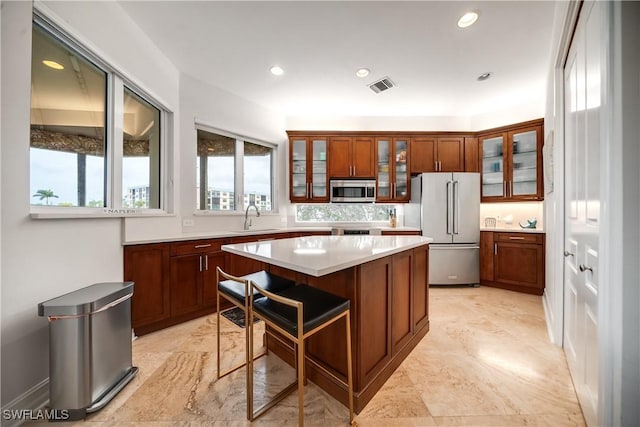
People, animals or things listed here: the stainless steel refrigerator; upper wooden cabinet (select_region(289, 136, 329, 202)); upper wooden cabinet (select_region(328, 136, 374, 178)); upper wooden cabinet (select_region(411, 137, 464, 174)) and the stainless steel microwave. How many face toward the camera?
5

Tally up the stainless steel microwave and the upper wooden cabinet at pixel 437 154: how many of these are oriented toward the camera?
2

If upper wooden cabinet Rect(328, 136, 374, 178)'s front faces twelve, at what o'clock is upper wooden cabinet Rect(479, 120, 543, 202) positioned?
upper wooden cabinet Rect(479, 120, 543, 202) is roughly at 9 o'clock from upper wooden cabinet Rect(328, 136, 374, 178).

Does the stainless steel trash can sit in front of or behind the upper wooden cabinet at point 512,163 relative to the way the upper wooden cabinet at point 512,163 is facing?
in front

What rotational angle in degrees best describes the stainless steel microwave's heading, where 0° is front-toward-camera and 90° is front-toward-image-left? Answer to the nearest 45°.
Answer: approximately 0°

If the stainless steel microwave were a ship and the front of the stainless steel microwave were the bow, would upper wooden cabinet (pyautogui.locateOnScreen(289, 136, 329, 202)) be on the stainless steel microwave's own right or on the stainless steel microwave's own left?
on the stainless steel microwave's own right

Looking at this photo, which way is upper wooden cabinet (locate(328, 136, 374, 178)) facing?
toward the camera

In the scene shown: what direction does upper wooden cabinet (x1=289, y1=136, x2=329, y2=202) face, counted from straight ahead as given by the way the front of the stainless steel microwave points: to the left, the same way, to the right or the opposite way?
the same way

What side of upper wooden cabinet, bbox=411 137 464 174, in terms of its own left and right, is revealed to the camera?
front

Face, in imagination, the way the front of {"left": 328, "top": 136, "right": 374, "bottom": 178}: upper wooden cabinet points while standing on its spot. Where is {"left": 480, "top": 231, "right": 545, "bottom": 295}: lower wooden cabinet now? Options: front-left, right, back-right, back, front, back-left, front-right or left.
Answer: left

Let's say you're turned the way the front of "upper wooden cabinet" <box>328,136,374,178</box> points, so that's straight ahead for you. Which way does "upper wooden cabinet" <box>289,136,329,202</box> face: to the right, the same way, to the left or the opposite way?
the same way

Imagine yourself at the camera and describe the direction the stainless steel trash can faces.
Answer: facing the viewer and to the right of the viewer

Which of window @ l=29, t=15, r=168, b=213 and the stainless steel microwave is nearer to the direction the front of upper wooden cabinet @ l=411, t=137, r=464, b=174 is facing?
the window

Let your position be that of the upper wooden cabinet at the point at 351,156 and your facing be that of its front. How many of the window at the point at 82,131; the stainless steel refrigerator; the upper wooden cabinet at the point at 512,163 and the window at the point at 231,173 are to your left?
2

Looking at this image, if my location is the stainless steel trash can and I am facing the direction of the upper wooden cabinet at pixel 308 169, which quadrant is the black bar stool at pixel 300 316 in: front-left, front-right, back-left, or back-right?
front-right
